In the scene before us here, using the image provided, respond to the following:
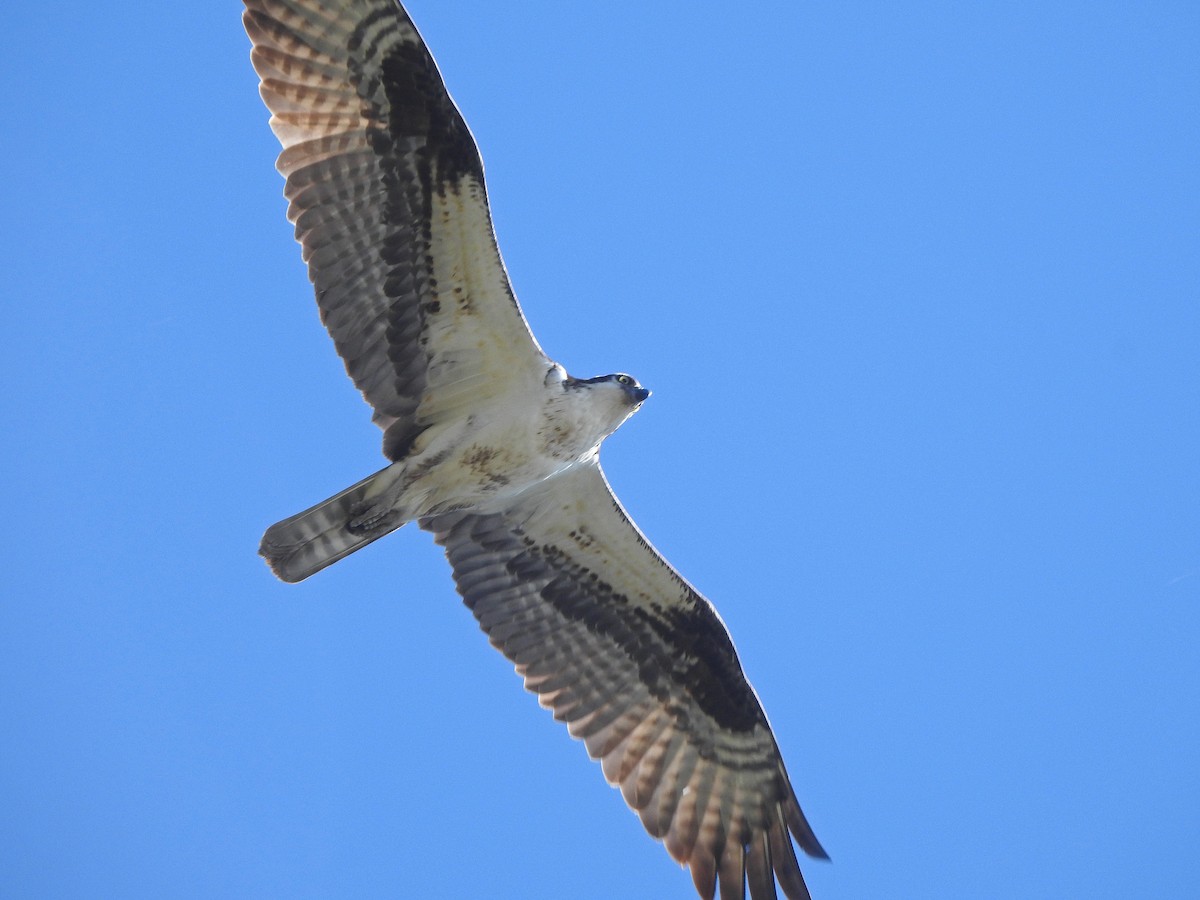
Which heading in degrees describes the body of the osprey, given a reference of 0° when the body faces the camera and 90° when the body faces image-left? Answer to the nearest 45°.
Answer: approximately 270°
